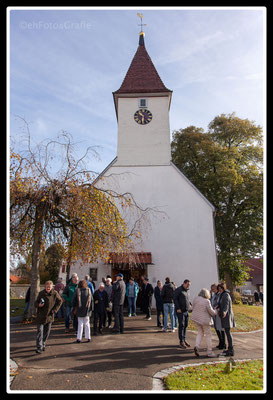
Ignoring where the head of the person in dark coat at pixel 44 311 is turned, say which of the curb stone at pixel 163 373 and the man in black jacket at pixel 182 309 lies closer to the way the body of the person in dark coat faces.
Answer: the curb stone

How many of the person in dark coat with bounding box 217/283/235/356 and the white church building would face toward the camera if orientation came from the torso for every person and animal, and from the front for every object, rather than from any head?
1

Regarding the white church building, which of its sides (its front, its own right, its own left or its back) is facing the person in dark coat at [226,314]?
front

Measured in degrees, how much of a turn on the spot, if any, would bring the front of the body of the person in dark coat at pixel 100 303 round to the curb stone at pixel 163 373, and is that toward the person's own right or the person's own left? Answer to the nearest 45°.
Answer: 0° — they already face it

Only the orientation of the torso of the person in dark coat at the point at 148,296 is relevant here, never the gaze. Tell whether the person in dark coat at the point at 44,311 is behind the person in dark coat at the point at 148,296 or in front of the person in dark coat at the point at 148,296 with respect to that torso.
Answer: in front

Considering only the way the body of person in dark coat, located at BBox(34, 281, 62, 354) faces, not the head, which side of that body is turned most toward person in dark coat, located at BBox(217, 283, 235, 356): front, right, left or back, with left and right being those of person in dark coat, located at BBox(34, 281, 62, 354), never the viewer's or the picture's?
left

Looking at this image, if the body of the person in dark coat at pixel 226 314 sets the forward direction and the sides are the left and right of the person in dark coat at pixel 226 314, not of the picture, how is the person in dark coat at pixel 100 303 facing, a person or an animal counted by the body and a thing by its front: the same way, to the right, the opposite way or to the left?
to the left

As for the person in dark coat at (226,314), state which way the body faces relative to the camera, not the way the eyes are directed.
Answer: to the viewer's left

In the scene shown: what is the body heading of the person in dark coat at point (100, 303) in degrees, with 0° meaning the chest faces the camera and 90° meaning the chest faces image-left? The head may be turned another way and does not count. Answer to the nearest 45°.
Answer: approximately 0°
